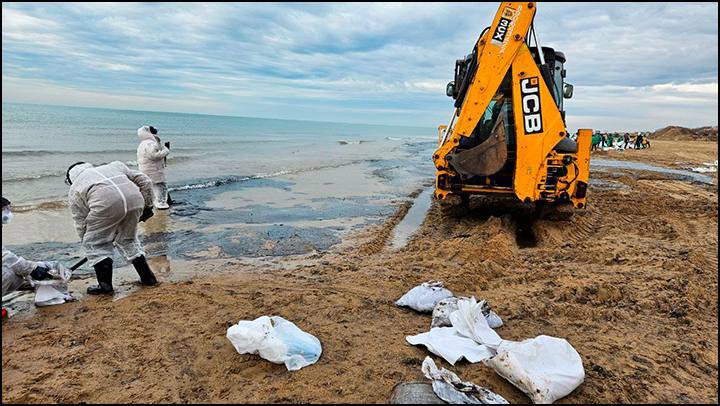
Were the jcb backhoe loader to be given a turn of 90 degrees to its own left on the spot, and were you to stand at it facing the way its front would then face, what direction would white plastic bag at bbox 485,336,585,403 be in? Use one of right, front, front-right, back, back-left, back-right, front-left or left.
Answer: left

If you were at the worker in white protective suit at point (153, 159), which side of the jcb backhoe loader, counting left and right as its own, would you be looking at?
left

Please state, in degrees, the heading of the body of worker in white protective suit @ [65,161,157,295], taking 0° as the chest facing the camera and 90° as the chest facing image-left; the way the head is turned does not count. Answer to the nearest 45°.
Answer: approximately 135°

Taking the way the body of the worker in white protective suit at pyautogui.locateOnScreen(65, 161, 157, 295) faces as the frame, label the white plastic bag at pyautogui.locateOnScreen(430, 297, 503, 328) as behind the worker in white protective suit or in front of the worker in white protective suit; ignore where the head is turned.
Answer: behind

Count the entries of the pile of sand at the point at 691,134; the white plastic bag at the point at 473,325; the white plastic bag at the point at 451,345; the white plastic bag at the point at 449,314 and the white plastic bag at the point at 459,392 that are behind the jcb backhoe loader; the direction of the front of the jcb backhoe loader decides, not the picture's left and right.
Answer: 4

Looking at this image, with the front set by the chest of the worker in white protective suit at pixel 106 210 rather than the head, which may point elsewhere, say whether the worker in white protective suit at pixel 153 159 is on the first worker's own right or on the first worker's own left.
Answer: on the first worker's own right

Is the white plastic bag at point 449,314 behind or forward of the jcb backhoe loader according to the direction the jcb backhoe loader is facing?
behind

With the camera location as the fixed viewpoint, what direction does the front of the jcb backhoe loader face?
facing away from the viewer

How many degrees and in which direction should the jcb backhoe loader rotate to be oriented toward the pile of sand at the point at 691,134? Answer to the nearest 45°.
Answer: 0° — it already faces it

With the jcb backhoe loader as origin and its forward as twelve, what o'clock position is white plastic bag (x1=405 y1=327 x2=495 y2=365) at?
The white plastic bag is roughly at 6 o'clock from the jcb backhoe loader.
